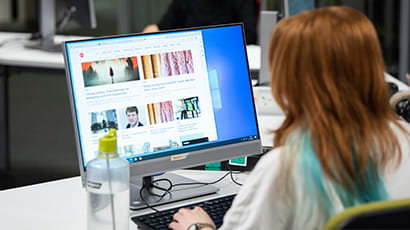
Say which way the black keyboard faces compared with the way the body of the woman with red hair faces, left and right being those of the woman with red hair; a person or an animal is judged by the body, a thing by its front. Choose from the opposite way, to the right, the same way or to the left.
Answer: the opposite way

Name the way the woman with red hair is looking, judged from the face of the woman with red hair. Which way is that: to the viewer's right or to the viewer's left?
to the viewer's left

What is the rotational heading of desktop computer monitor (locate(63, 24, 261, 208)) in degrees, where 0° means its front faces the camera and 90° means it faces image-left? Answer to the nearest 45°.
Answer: approximately 315°

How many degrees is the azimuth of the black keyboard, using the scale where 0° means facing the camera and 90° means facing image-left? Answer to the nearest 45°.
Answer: approximately 315°

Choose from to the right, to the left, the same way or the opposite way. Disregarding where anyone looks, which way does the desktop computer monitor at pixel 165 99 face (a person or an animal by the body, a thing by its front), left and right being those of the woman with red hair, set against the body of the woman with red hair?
the opposite way

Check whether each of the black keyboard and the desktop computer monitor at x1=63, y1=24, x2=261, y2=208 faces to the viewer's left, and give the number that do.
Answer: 0

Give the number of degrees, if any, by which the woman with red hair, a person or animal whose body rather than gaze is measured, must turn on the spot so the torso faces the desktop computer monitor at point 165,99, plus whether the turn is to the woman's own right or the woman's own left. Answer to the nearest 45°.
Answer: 0° — they already face it

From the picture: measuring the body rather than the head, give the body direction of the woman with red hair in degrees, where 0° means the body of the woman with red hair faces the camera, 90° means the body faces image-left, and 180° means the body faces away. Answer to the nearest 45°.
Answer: approximately 135°
